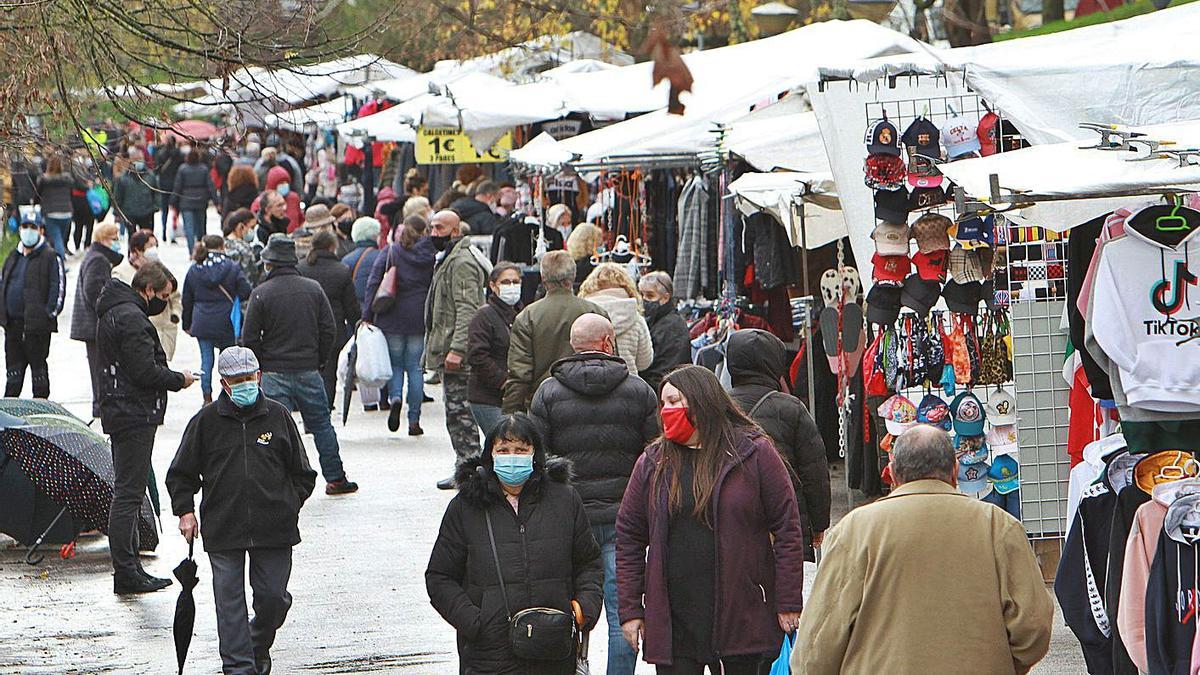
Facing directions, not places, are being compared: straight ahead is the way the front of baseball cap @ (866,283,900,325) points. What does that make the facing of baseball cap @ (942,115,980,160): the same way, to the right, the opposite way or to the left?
the same way

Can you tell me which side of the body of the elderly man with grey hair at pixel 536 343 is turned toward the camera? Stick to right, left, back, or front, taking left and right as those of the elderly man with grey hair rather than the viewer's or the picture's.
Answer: back

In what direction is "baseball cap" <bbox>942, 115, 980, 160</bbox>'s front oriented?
toward the camera

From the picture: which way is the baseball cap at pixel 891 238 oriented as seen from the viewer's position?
toward the camera

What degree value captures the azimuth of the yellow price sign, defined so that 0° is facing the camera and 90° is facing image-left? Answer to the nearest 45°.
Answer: approximately 0°

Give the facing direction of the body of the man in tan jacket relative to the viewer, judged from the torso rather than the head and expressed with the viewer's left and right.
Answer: facing away from the viewer

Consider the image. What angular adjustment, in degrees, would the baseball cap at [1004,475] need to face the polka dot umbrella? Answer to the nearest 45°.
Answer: approximately 90° to its right

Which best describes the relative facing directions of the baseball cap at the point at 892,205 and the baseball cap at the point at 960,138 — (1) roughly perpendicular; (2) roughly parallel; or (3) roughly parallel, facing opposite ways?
roughly parallel

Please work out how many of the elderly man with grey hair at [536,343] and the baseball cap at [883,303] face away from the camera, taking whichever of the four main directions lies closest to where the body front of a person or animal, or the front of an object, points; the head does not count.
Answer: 1

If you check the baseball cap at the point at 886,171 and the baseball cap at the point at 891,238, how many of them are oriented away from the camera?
0

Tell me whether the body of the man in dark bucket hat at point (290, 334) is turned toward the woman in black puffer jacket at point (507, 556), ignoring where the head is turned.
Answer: no

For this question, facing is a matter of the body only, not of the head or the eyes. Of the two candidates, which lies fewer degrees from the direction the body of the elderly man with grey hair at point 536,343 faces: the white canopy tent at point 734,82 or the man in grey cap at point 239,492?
the white canopy tent

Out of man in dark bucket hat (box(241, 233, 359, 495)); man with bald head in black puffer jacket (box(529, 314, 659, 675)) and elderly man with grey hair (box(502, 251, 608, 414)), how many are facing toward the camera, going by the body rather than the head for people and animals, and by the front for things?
0

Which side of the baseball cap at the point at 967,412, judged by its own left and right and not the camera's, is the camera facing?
front

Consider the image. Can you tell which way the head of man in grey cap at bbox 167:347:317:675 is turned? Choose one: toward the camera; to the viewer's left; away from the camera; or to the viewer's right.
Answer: toward the camera

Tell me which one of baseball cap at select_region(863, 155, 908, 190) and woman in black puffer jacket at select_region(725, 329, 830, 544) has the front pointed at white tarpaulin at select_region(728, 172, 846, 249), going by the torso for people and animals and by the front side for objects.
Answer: the woman in black puffer jacket

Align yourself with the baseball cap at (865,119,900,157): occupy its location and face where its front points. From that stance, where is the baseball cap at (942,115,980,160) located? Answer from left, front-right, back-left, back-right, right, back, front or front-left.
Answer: back-left

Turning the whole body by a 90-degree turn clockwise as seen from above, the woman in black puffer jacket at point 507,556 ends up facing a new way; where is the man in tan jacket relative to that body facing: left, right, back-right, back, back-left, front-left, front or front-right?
back-left

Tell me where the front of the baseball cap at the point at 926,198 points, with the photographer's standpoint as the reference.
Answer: facing the viewer

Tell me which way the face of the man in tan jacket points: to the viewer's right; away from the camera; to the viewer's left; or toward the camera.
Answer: away from the camera
